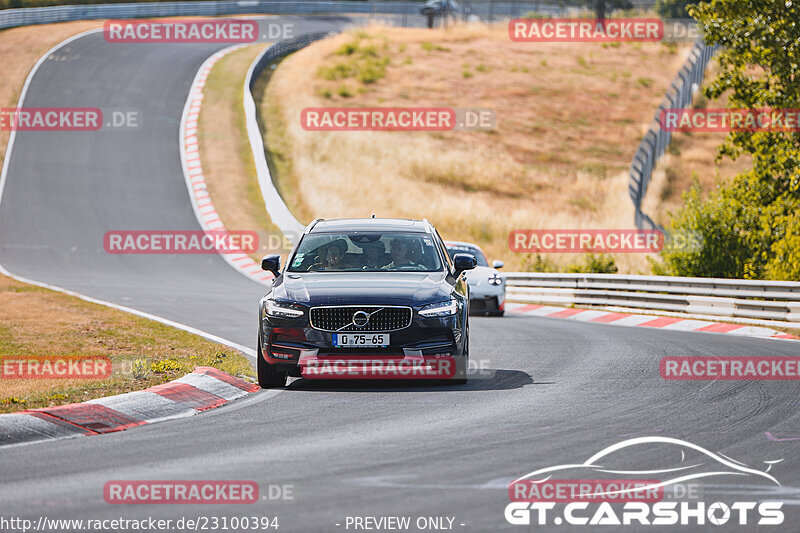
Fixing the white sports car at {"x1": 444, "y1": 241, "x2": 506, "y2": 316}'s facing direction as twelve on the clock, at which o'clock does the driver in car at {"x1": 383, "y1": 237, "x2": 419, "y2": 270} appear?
The driver in car is roughly at 12 o'clock from the white sports car.

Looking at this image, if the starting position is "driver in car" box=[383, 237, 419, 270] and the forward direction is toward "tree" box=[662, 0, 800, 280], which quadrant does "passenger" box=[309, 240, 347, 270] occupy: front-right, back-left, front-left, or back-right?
back-left

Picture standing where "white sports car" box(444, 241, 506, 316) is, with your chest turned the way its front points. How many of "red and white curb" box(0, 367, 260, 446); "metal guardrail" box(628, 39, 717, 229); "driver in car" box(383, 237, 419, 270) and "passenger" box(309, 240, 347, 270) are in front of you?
3

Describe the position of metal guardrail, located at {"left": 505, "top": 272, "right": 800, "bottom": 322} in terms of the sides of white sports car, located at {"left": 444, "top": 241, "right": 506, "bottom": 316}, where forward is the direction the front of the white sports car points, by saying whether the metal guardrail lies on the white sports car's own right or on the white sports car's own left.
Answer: on the white sports car's own left

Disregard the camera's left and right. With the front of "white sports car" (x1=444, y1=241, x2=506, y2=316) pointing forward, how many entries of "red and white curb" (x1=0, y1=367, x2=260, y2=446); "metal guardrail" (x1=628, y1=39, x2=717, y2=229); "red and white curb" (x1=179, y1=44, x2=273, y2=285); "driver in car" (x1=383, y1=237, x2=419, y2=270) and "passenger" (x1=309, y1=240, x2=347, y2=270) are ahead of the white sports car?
3

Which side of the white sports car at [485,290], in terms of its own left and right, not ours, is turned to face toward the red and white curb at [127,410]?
front

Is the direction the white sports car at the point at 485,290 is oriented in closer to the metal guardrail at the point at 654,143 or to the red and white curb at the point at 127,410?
the red and white curb

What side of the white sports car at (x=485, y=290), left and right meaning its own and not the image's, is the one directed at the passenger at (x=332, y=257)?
front

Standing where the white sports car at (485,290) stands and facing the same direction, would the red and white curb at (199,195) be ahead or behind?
behind

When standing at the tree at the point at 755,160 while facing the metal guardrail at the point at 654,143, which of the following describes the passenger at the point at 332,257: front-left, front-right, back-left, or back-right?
back-left

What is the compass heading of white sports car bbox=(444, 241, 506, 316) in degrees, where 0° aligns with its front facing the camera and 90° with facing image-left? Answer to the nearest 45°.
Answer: approximately 0°

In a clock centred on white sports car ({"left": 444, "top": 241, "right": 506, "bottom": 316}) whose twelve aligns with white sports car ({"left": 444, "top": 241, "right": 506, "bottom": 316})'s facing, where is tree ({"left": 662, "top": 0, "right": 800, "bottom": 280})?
The tree is roughly at 8 o'clock from the white sports car.

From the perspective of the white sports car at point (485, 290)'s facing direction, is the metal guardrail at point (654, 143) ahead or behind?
behind

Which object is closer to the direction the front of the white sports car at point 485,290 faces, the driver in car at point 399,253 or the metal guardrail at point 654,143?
the driver in car
